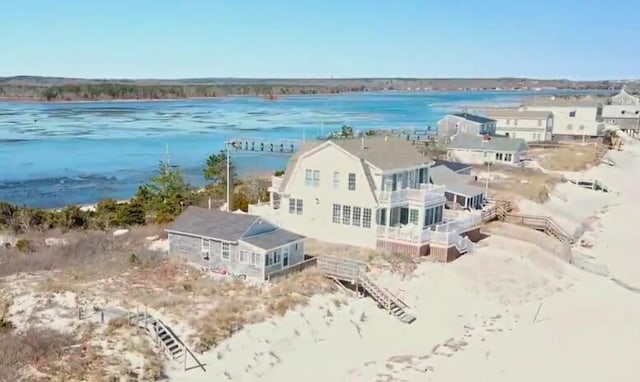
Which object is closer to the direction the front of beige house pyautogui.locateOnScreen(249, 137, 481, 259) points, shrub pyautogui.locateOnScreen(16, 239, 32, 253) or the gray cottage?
the gray cottage

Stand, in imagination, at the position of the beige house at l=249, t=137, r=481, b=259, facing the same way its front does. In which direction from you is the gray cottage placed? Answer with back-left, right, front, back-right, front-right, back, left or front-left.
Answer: right

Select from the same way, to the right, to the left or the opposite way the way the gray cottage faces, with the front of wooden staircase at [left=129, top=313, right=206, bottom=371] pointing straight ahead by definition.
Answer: the same way

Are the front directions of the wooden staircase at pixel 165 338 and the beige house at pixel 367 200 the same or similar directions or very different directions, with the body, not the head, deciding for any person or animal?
same or similar directions

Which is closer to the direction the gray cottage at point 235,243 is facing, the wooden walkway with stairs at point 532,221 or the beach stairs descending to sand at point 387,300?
the beach stairs descending to sand

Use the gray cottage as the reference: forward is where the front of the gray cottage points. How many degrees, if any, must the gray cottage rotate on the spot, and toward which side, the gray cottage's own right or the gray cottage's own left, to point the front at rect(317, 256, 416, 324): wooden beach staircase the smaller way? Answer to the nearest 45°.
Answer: approximately 45° to the gray cottage's own left

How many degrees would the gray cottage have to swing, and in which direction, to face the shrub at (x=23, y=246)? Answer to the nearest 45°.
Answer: approximately 135° to its right

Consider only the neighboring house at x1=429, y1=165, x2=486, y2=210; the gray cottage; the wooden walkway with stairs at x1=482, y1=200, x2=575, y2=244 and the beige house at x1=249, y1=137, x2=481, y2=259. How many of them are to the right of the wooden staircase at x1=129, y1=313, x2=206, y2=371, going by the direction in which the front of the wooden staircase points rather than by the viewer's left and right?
0

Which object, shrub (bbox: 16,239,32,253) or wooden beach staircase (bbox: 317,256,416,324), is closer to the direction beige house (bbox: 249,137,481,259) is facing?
the wooden beach staircase

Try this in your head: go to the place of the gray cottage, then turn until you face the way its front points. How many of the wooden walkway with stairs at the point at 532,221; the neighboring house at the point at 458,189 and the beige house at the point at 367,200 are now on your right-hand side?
0

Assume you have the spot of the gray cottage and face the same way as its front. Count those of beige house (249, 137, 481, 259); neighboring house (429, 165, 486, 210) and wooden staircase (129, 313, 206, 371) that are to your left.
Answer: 2

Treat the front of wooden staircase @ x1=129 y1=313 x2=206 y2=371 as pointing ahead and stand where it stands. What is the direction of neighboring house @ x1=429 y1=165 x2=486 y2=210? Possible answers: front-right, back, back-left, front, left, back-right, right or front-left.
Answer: left

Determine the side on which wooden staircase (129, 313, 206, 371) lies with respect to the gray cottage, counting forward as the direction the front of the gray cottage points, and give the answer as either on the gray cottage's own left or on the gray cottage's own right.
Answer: on the gray cottage's own right

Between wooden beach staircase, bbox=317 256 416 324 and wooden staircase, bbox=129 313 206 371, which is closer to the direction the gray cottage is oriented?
the wooden beach staircase

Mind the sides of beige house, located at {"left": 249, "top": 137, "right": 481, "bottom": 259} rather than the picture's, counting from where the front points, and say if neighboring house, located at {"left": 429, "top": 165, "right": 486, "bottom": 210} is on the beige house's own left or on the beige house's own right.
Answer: on the beige house's own left

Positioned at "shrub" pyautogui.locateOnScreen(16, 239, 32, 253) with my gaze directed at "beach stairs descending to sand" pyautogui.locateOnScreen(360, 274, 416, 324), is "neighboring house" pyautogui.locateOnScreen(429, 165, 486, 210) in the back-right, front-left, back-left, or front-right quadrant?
front-left

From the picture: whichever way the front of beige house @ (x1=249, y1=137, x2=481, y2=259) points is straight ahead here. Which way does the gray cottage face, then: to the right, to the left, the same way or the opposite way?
the same way

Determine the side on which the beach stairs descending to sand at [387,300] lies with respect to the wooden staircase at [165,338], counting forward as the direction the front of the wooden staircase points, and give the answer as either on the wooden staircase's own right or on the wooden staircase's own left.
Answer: on the wooden staircase's own left

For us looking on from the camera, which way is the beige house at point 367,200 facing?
facing the viewer and to the right of the viewer

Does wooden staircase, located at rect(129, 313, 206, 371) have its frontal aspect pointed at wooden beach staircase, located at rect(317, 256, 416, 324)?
no
